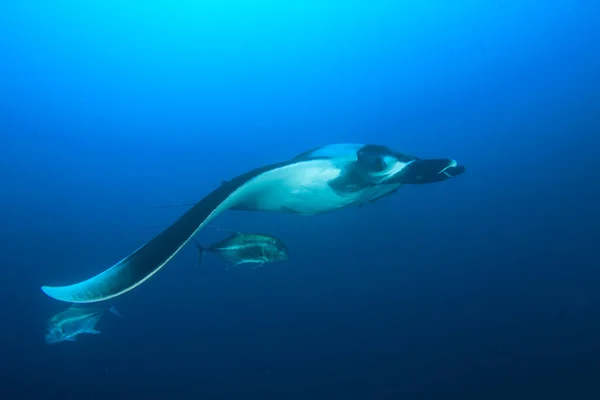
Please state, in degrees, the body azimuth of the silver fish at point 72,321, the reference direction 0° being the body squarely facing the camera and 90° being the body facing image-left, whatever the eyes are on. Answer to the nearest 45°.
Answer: approximately 90°

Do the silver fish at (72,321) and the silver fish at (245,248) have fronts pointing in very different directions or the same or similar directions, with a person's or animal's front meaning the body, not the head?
very different directions

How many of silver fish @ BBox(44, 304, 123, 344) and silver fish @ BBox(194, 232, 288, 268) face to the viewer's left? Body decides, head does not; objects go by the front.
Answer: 1

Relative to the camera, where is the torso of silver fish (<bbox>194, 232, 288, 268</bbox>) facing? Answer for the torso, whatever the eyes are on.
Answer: to the viewer's right

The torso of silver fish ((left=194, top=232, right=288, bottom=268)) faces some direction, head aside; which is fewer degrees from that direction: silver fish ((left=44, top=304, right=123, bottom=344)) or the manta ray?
the manta ray

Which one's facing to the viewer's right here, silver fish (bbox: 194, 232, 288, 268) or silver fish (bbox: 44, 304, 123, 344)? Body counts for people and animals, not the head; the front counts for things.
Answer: silver fish (bbox: 194, 232, 288, 268)
